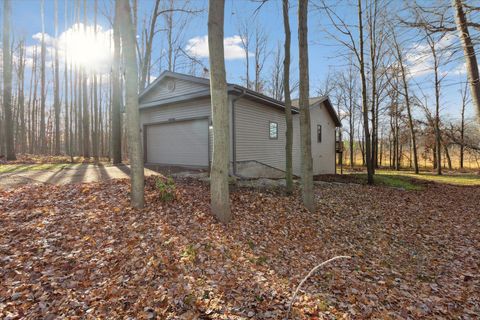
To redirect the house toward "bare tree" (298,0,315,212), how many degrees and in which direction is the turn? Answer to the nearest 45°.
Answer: approximately 90° to its left

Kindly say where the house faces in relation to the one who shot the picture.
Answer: facing the viewer and to the left of the viewer

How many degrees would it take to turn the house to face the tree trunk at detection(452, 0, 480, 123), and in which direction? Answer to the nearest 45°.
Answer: approximately 90° to its left
